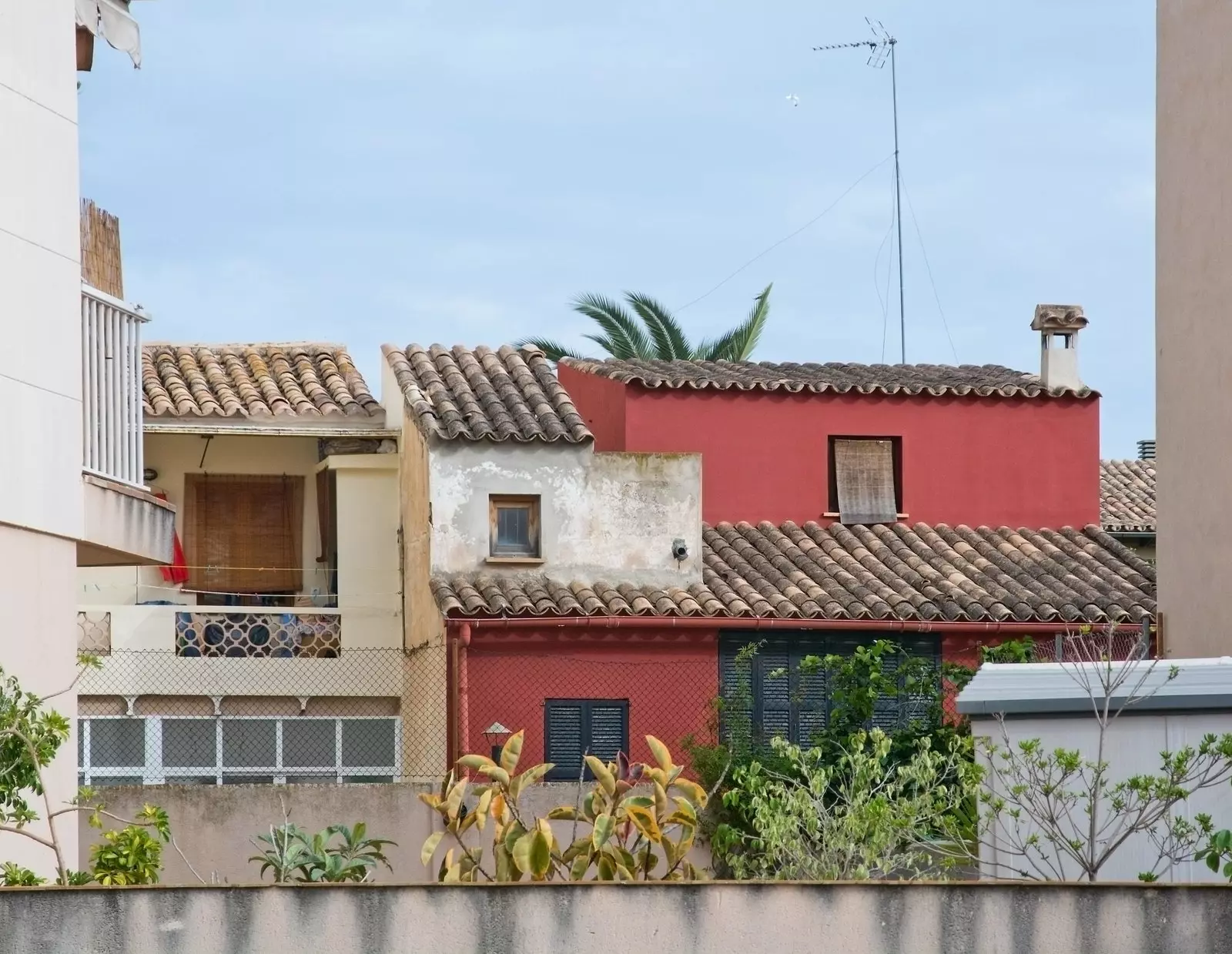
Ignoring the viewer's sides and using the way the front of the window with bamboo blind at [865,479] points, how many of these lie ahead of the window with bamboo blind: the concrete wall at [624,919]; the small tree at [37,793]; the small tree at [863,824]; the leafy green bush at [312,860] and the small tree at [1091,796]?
5

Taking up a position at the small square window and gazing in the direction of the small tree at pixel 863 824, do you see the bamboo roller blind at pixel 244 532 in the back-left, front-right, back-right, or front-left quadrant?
back-right

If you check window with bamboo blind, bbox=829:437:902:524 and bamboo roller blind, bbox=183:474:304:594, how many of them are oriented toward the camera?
2

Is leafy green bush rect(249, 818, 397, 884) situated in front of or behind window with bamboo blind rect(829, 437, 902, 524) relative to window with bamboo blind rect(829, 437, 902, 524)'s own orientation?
in front

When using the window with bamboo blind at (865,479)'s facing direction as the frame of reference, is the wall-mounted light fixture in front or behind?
in front

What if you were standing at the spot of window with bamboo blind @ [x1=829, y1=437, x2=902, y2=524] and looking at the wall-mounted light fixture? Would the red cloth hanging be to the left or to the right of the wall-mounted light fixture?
right

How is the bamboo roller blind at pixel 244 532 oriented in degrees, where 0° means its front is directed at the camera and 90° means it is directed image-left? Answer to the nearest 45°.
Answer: approximately 0°

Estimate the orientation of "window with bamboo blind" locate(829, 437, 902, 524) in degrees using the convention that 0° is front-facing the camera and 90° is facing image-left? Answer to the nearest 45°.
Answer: approximately 0°
